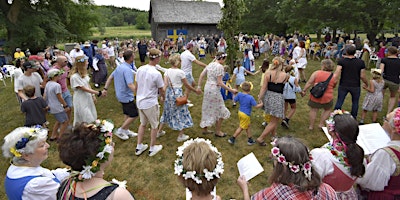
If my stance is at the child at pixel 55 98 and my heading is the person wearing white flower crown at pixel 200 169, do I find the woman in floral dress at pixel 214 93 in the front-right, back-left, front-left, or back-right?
front-left

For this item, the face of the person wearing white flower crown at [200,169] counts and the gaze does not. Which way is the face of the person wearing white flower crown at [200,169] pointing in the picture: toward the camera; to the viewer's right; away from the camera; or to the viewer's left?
away from the camera

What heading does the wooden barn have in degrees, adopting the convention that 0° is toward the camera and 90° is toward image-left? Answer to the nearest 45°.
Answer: approximately 0°

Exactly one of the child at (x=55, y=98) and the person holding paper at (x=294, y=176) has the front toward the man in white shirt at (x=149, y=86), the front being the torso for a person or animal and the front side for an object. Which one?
the person holding paper

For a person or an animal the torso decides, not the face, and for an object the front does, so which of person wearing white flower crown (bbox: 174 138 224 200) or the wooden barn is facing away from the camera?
the person wearing white flower crown

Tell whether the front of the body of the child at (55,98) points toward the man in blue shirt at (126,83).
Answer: no

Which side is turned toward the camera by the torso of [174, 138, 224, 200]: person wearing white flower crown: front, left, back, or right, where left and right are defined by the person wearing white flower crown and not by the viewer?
back

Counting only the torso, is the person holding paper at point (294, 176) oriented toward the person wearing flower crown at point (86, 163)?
no

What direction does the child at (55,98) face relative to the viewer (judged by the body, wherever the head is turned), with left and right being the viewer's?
facing away from the viewer and to the right of the viewer

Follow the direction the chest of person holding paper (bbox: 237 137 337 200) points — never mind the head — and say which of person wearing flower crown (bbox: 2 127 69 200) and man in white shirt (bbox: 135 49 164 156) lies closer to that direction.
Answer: the man in white shirt

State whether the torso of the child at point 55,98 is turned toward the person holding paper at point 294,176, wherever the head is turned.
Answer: no

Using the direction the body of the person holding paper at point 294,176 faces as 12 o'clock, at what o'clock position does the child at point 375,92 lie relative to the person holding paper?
The child is roughly at 2 o'clock from the person holding paper.

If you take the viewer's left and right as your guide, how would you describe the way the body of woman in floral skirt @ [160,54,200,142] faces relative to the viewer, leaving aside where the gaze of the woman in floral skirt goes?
facing away from the viewer and to the right of the viewer
